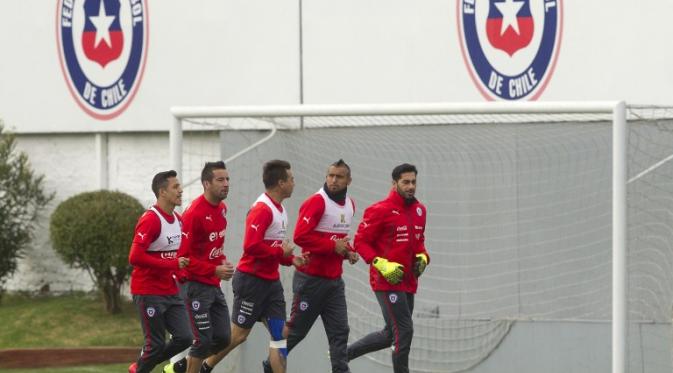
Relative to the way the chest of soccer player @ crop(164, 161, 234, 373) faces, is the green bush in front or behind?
behind

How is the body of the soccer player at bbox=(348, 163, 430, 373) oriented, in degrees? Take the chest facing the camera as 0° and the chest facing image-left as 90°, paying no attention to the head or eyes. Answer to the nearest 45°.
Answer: approximately 315°

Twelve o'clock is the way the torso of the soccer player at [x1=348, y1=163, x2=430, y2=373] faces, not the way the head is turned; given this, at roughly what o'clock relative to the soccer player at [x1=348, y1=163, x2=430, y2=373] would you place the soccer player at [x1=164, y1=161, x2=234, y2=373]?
the soccer player at [x1=164, y1=161, x2=234, y2=373] is roughly at 4 o'clock from the soccer player at [x1=348, y1=163, x2=430, y2=373].

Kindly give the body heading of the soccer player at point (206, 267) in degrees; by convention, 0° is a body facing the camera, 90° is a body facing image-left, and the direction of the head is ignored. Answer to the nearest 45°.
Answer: approximately 315°

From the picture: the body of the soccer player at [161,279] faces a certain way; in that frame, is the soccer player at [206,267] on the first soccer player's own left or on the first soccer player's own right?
on the first soccer player's own left
